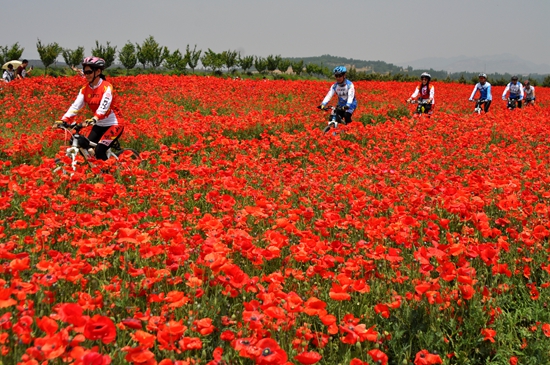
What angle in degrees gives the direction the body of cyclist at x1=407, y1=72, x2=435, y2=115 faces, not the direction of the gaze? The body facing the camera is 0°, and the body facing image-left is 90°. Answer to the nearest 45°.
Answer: approximately 45°

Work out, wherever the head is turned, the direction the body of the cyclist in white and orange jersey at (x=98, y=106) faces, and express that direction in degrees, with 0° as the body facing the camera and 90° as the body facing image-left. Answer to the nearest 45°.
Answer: approximately 45°

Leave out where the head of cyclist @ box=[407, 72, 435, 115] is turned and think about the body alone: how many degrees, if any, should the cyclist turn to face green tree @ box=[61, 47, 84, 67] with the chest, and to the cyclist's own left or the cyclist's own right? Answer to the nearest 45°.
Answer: approximately 90° to the cyclist's own right

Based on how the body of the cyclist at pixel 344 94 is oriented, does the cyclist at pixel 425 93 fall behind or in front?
behind

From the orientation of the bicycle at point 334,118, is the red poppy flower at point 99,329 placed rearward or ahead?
ahead

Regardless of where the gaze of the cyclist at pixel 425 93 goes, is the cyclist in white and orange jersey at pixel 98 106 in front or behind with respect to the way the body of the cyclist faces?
in front

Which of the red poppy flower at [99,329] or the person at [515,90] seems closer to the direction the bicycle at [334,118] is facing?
the red poppy flower

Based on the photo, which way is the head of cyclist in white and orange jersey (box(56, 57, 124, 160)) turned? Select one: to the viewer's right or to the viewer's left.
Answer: to the viewer's left
